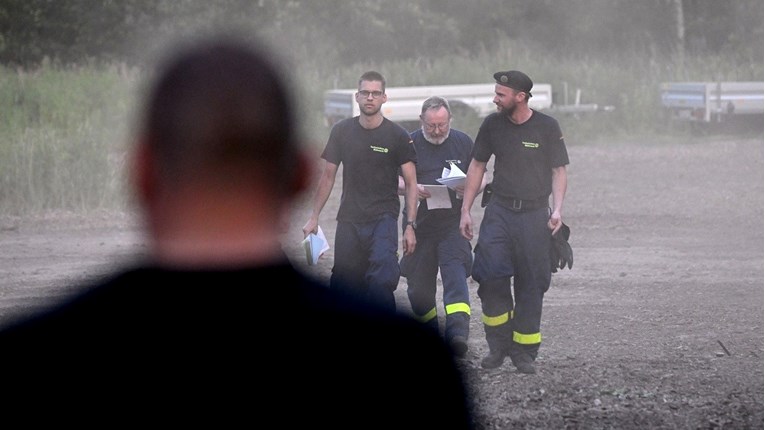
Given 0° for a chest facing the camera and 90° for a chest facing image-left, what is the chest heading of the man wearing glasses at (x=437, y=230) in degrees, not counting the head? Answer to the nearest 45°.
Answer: approximately 0°

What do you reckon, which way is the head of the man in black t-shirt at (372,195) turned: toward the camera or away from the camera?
toward the camera

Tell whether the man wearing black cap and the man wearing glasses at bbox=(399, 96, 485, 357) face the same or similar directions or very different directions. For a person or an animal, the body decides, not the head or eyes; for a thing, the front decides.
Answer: same or similar directions

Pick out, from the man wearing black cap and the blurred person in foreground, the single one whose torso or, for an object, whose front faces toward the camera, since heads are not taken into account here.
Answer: the man wearing black cap

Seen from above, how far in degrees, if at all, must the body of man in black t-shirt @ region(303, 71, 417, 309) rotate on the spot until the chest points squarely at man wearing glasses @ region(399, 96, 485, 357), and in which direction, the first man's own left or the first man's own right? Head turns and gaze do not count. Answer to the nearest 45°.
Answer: approximately 135° to the first man's own left

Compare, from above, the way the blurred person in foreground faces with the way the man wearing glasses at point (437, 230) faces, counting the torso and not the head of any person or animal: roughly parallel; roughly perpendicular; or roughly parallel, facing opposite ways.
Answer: roughly parallel, facing opposite ways

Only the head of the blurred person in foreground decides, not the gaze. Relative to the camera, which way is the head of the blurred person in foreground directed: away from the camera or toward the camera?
away from the camera

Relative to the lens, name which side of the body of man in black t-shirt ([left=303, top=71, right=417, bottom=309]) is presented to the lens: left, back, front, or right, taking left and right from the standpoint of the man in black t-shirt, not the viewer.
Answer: front

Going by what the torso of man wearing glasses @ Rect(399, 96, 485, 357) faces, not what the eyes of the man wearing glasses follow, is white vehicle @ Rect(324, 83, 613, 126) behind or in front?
behind

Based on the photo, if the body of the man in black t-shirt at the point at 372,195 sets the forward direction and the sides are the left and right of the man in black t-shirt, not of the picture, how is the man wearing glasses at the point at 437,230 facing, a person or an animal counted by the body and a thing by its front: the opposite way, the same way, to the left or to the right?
the same way

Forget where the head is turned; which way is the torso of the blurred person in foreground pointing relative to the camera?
away from the camera

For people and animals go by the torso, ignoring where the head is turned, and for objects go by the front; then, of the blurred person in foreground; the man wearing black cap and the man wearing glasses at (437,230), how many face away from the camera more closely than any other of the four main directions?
1

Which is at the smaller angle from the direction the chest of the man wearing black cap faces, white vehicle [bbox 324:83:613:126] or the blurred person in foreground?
the blurred person in foreground

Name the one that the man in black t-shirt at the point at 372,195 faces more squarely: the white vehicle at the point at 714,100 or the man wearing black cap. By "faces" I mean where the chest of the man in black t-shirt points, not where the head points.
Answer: the man wearing black cap

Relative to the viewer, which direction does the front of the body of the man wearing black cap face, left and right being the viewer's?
facing the viewer
